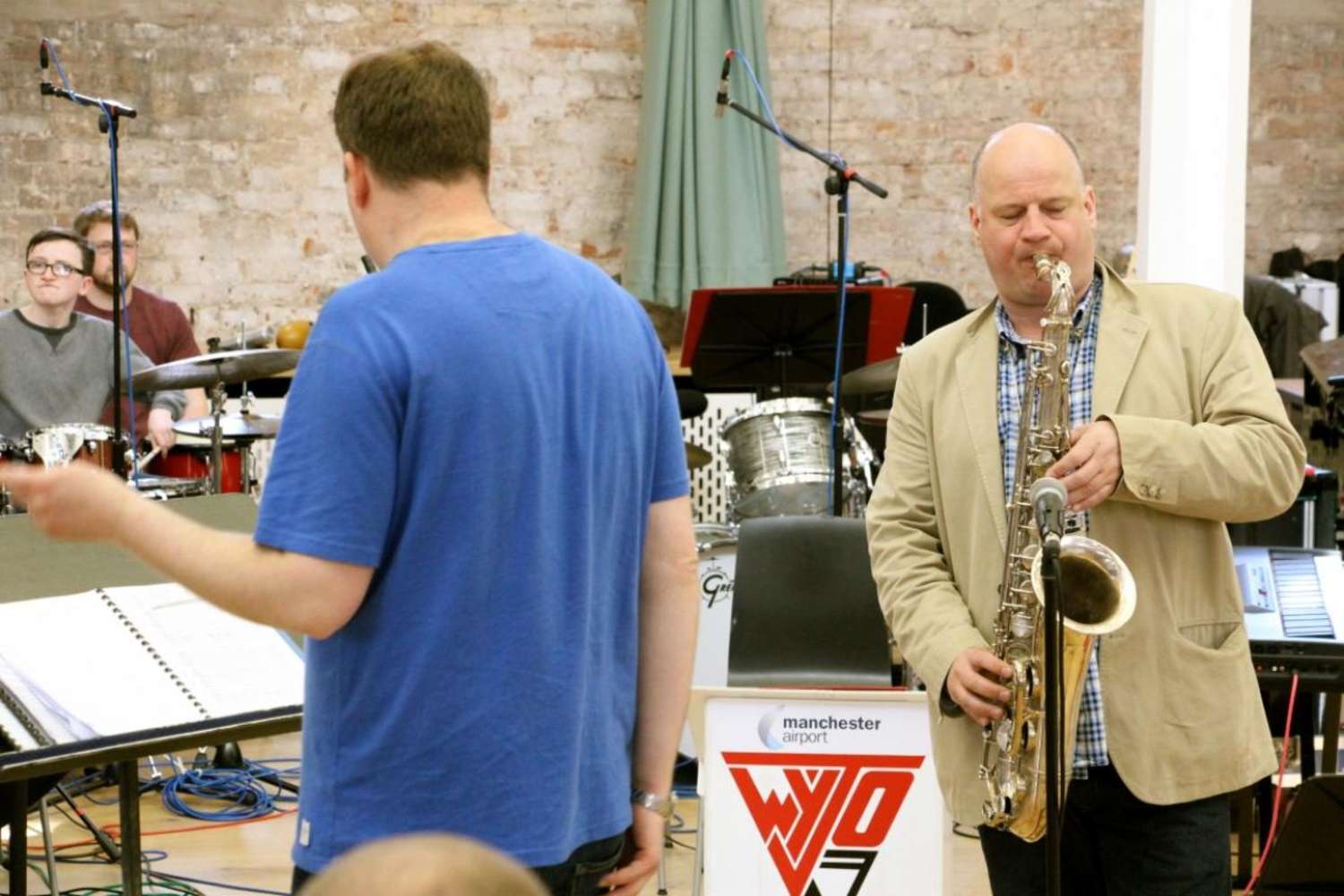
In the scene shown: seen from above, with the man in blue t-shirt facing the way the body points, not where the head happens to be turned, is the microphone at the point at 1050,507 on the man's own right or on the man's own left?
on the man's own right

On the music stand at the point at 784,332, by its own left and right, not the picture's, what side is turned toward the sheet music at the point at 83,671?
back

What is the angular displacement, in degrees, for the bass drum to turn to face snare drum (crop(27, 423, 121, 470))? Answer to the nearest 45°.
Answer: approximately 90° to its right

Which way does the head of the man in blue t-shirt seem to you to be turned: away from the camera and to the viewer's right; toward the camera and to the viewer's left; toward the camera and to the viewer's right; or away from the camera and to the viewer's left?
away from the camera and to the viewer's left

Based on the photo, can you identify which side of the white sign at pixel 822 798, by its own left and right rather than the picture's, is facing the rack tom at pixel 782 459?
back

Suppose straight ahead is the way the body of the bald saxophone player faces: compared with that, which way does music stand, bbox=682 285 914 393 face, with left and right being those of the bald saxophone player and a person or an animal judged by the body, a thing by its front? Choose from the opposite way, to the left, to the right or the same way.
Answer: the opposite way

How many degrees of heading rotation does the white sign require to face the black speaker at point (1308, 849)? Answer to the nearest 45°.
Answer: approximately 45° to its left

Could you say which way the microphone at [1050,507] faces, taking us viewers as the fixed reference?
facing away from the viewer
